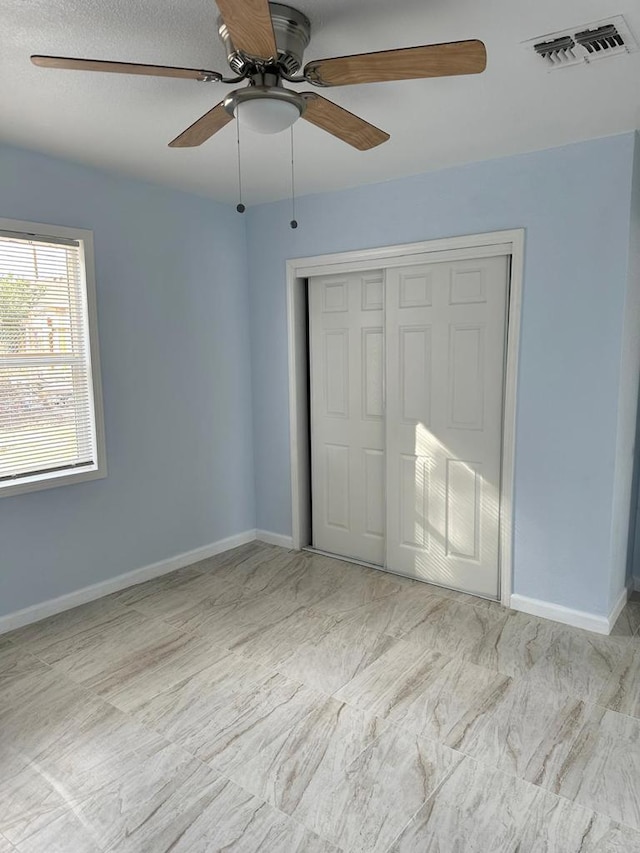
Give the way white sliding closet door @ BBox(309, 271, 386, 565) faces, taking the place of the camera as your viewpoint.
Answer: facing the viewer and to the left of the viewer

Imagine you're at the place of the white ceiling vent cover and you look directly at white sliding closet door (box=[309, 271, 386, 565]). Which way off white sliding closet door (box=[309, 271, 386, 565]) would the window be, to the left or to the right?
left

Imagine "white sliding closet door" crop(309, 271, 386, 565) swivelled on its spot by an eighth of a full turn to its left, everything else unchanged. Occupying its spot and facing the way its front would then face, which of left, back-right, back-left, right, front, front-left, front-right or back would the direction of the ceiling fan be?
front

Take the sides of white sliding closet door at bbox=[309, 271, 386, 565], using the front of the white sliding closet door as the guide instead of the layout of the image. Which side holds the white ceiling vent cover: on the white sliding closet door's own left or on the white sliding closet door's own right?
on the white sliding closet door's own left

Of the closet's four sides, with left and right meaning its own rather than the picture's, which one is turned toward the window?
front

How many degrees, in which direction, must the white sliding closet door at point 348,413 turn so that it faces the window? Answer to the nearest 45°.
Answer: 0° — it already faces it

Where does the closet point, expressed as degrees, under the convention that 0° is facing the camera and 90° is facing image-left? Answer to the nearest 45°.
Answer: approximately 45°

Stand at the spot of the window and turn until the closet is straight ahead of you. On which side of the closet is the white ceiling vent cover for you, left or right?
right

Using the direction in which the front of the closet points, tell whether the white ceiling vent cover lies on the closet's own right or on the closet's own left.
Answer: on the closet's own left

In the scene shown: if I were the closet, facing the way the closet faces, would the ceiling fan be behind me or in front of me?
in front
